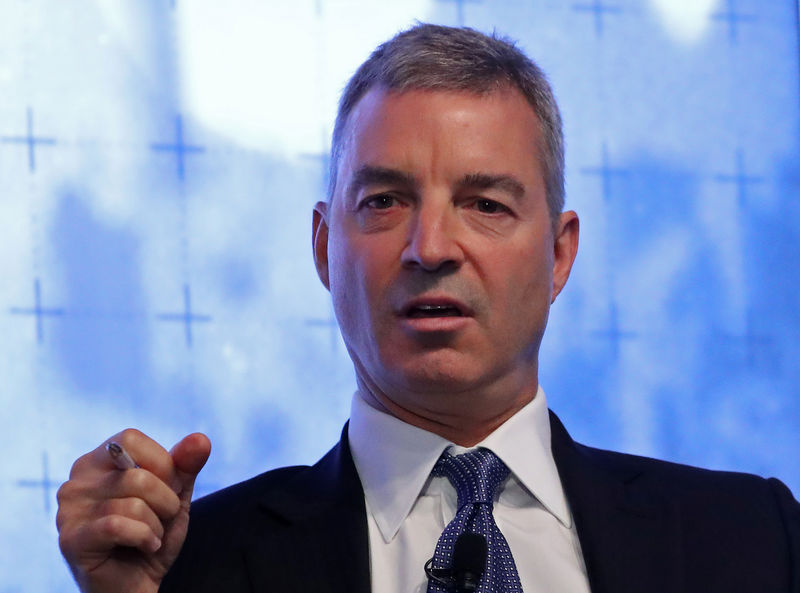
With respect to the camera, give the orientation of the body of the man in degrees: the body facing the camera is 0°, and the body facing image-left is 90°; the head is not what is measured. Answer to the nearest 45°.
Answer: approximately 0°
